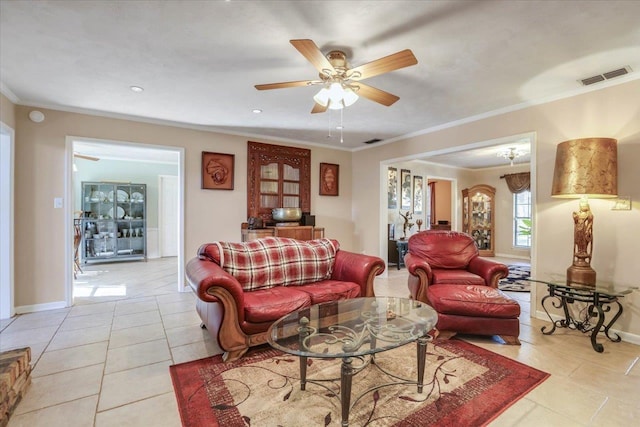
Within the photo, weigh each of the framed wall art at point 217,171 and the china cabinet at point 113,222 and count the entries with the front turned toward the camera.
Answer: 2

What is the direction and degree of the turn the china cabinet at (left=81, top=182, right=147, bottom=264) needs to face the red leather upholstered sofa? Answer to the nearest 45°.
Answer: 0° — it already faces it

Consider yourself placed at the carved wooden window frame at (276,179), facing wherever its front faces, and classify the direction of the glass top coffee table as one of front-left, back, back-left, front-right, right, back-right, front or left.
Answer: front-right

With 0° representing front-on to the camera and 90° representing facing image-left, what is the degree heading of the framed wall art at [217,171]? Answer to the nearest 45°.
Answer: approximately 0°

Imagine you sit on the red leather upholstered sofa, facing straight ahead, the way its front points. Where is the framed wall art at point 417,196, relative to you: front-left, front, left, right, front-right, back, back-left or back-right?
left

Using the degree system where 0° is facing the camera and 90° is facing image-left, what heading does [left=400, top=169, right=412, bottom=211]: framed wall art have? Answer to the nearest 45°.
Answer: approximately 315°

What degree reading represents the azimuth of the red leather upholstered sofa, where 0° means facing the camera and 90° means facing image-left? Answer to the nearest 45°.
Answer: approximately 315°

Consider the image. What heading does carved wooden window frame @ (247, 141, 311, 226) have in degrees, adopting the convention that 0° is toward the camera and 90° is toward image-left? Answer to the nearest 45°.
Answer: approximately 315°

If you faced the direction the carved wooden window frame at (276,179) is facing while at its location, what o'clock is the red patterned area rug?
The red patterned area rug is roughly at 1 o'clock from the carved wooden window frame.

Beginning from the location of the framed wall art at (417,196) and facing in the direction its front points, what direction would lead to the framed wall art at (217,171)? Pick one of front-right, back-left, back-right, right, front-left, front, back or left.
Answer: right

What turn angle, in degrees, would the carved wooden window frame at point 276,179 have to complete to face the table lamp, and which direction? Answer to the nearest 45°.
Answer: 0° — it already faces it

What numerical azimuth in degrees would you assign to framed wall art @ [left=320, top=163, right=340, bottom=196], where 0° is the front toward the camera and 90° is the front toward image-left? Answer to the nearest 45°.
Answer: approximately 315°

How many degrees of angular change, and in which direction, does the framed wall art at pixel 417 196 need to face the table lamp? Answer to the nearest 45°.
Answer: approximately 45° to its right
